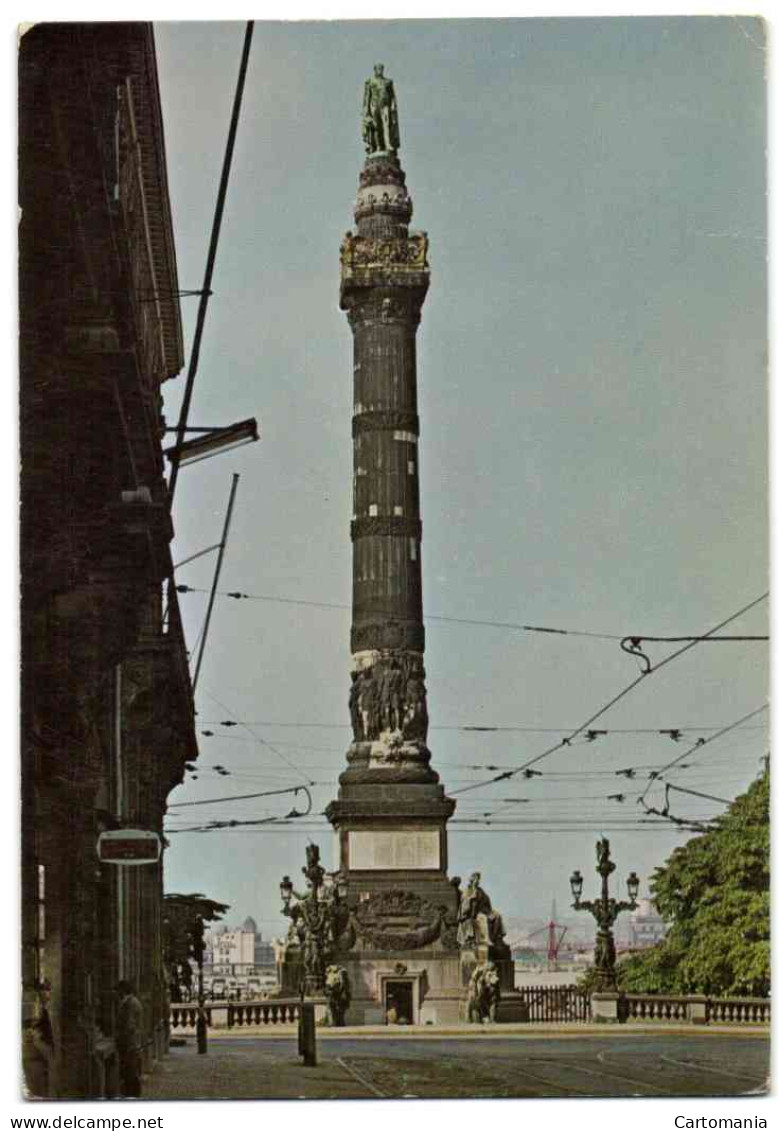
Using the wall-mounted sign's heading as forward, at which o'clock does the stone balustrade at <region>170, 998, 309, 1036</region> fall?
The stone balustrade is roughly at 6 o'clock from the wall-mounted sign.

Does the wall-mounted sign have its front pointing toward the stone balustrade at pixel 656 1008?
no

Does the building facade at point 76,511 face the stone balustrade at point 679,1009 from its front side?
no

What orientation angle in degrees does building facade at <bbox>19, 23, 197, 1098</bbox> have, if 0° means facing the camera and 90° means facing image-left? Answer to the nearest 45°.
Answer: approximately 270°

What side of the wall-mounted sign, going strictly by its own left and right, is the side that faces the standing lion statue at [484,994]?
back

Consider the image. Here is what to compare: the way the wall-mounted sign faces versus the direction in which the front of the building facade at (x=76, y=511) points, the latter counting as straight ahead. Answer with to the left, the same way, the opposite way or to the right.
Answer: to the right

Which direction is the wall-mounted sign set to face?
toward the camera

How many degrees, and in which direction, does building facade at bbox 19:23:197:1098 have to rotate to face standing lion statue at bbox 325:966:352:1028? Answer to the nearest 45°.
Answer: approximately 90° to its left

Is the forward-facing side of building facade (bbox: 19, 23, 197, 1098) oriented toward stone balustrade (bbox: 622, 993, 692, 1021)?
no
